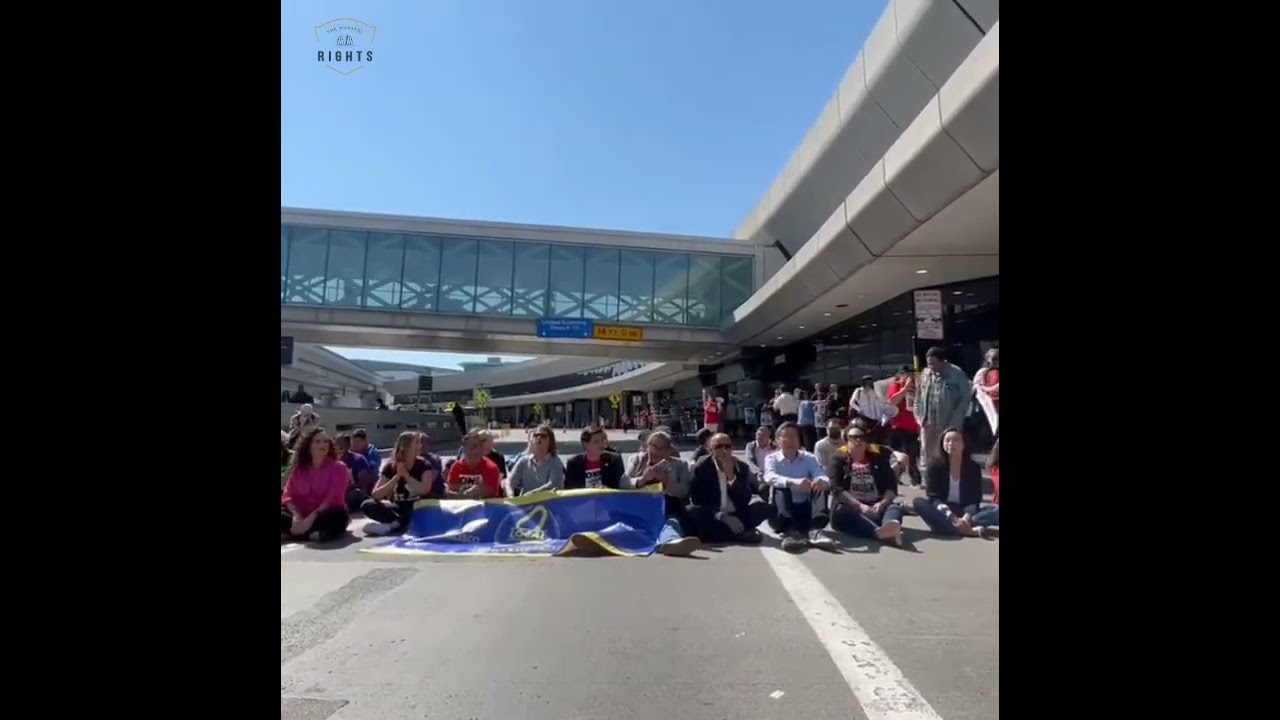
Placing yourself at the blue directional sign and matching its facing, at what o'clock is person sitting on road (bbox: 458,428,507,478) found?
The person sitting on road is roughly at 12 o'clock from the blue directional sign.

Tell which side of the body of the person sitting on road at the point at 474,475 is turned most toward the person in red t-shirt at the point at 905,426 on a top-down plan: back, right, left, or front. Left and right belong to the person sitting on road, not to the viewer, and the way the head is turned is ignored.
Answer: left

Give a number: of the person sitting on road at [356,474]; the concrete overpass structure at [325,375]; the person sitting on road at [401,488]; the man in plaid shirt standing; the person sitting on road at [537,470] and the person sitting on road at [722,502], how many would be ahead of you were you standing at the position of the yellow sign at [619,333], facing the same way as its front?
5

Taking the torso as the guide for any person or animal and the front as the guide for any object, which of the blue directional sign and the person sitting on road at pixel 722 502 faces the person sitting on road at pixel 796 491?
the blue directional sign

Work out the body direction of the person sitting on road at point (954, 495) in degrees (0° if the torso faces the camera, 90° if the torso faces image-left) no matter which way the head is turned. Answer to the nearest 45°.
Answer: approximately 0°

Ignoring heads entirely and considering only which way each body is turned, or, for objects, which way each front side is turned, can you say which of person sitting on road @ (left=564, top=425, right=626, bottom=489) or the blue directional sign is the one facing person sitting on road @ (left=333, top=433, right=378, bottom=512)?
the blue directional sign

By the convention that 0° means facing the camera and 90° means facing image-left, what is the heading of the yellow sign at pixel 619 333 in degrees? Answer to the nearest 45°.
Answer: approximately 0°

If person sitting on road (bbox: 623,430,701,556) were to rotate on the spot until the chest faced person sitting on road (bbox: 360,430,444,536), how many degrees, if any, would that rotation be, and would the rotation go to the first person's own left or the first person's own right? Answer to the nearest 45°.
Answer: approximately 90° to the first person's own right

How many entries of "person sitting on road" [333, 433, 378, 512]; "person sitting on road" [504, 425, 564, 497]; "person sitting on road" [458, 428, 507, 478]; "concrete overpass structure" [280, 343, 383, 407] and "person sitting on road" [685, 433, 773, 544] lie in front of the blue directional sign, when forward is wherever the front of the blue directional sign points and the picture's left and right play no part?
4

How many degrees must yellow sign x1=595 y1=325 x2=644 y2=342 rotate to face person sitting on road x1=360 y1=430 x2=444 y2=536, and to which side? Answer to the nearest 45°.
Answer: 0° — it already faces them

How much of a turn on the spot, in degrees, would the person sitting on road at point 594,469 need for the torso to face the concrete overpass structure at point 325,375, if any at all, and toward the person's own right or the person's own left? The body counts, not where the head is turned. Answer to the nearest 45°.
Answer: approximately 135° to the person's own right

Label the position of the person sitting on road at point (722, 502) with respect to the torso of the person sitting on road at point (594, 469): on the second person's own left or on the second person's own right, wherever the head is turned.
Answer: on the second person's own left
